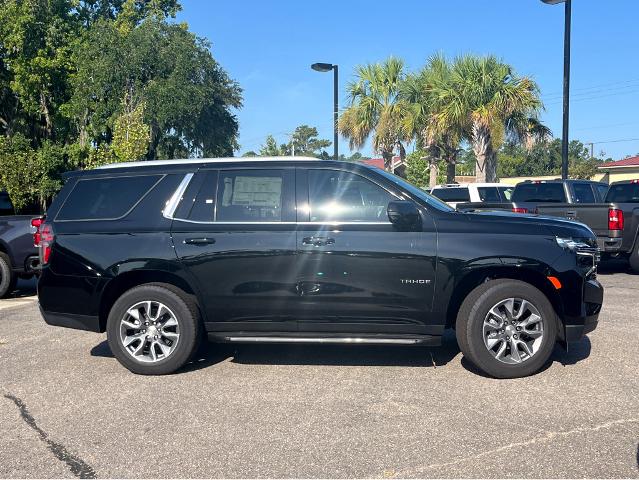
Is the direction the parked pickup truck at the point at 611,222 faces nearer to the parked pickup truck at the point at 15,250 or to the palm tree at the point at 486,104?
the palm tree

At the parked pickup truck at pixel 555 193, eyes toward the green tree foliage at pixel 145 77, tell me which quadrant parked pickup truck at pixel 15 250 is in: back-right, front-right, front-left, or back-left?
front-left

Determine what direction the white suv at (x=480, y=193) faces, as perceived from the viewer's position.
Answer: facing away from the viewer and to the right of the viewer

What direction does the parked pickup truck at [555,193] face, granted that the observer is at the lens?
facing away from the viewer and to the right of the viewer

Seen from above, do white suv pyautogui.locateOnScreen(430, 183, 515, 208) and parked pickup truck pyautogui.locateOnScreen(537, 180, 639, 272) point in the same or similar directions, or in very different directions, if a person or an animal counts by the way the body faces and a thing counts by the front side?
same or similar directions

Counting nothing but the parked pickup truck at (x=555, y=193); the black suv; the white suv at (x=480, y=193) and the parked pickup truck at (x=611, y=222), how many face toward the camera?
0

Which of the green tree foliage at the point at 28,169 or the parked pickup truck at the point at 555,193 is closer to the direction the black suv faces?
the parked pickup truck

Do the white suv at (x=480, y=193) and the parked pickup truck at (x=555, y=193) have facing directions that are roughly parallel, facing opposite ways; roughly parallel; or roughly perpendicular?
roughly parallel

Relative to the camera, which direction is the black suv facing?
to the viewer's right

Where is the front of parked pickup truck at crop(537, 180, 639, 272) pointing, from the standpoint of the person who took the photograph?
facing away from the viewer and to the right of the viewer
